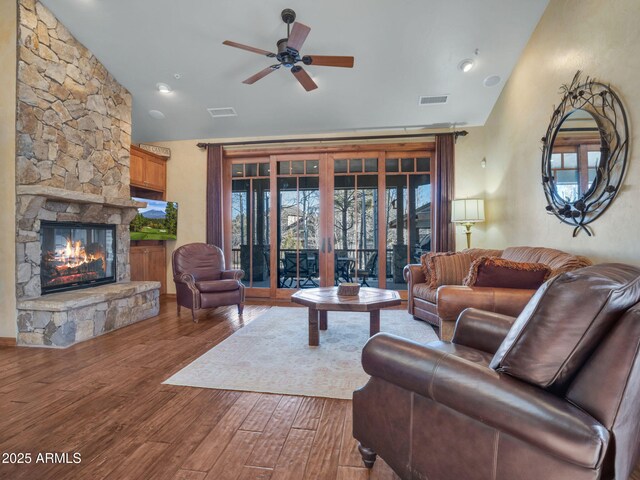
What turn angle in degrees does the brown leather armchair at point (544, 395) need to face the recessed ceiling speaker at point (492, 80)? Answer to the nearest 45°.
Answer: approximately 45° to its right

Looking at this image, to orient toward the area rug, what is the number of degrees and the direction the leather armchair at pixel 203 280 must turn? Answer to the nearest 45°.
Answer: approximately 45° to its right

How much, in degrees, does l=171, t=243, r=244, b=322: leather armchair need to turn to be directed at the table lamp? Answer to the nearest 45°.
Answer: approximately 45° to its left

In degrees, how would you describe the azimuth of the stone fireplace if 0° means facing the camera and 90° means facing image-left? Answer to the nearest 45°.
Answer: approximately 315°

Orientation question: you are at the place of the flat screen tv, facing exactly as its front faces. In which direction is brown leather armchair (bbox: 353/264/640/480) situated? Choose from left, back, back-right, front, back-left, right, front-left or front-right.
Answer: front-right

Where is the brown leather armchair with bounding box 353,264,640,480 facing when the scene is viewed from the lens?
facing away from the viewer and to the left of the viewer

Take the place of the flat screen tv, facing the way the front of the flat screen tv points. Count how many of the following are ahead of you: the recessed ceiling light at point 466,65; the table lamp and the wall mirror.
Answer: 3

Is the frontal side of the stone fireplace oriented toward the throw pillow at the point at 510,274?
yes

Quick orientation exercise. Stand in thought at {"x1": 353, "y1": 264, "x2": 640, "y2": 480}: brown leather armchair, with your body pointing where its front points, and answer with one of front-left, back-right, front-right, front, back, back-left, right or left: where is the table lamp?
front-right

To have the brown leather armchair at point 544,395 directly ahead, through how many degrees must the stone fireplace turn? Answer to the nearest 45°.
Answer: approximately 45° to its right

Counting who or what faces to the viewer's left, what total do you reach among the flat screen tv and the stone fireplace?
0

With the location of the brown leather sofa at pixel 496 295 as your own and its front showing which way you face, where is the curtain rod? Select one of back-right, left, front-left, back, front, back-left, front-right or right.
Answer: right

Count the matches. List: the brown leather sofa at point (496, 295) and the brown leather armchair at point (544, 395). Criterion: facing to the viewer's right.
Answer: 0

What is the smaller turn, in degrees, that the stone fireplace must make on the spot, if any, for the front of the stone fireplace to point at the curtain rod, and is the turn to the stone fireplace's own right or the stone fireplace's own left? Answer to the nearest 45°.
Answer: approximately 45° to the stone fireplace's own left
